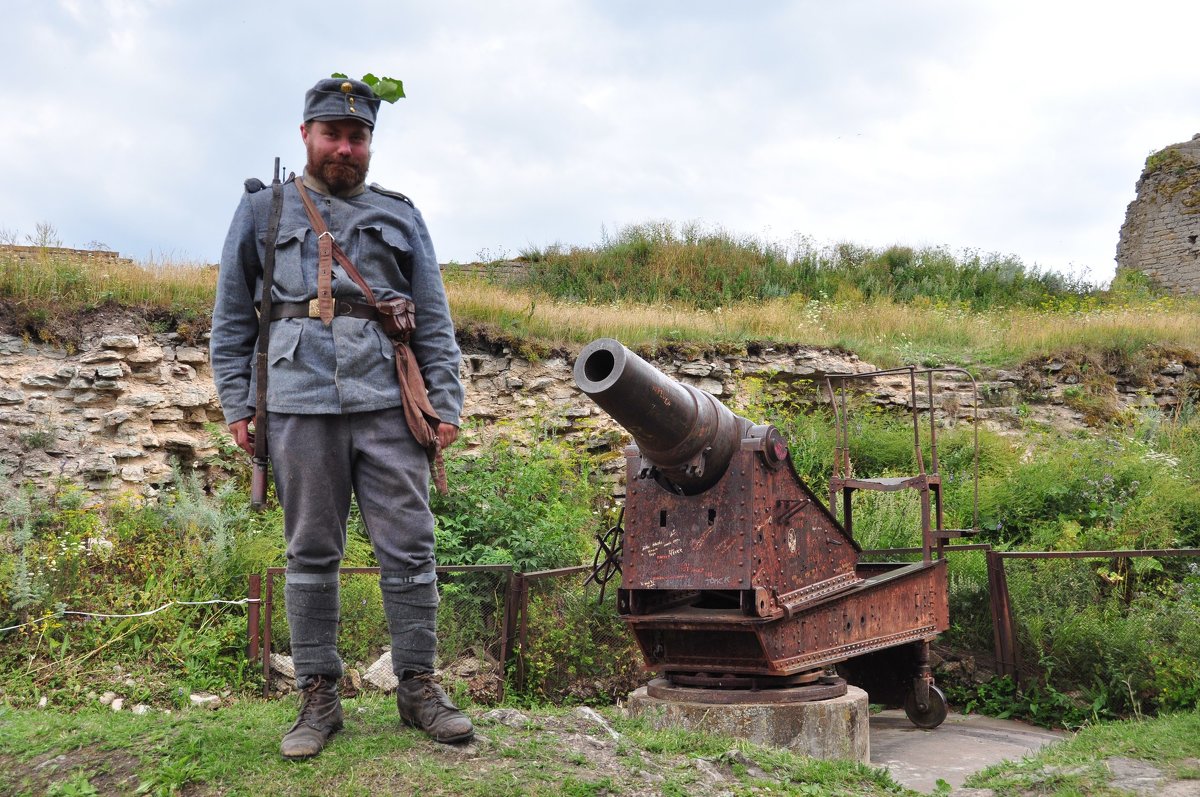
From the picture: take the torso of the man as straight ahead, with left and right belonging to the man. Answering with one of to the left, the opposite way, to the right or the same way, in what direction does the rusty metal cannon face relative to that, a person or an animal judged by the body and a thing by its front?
to the right

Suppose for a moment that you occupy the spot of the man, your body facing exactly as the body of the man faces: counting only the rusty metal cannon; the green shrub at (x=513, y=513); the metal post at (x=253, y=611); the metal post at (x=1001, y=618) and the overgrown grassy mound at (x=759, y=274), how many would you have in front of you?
0

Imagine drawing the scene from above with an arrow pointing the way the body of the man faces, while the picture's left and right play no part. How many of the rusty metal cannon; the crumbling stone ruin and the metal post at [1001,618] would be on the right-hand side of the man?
0

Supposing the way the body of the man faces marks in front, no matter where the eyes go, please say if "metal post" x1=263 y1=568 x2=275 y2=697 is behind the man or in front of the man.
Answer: behind

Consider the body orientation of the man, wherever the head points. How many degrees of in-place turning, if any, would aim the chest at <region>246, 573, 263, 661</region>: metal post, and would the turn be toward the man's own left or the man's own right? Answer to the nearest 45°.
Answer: approximately 180°

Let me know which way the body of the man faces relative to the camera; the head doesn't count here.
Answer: toward the camera

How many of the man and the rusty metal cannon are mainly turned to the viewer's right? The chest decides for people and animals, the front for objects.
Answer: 0

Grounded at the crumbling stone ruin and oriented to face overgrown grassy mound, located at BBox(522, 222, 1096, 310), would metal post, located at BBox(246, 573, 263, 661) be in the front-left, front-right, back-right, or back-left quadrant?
front-left

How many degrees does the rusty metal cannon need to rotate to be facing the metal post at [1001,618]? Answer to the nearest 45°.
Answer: approximately 180°

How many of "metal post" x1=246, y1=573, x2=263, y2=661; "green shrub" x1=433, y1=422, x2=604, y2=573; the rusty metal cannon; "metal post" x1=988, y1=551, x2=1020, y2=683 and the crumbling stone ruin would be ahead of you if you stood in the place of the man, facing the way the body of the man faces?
0

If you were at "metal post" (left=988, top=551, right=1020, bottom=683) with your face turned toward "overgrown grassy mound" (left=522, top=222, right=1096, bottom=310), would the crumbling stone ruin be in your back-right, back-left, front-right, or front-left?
front-right

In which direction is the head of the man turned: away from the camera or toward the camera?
toward the camera

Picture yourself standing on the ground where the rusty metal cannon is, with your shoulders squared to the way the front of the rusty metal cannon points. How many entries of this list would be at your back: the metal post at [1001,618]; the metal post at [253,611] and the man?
1

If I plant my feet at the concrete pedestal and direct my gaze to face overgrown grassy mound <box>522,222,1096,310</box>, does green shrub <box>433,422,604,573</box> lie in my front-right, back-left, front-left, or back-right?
front-left

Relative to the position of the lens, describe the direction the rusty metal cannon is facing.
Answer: facing the viewer and to the left of the viewer

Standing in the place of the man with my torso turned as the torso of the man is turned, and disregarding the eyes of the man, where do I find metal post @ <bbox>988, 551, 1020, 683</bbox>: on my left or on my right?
on my left

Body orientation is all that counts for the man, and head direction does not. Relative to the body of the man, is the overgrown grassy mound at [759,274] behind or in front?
behind

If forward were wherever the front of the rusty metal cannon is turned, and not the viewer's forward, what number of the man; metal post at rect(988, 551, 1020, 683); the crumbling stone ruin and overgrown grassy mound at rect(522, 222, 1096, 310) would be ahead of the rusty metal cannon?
1
